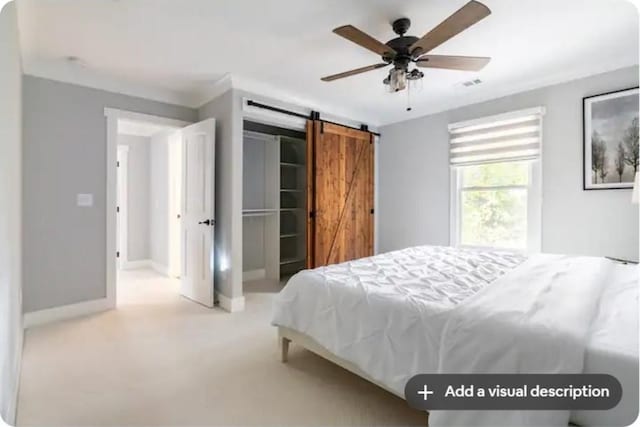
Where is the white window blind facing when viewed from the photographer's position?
facing the viewer and to the left of the viewer

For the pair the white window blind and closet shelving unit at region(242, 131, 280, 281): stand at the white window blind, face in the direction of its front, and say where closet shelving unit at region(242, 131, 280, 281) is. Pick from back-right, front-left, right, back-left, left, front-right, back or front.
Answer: front-right

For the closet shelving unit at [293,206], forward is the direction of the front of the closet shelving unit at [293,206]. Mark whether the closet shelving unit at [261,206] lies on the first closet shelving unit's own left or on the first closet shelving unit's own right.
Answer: on the first closet shelving unit's own right

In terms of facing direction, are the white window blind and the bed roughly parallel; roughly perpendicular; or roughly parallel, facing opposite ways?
roughly perpendicular

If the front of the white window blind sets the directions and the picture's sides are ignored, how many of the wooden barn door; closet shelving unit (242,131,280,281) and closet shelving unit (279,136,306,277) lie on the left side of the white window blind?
0

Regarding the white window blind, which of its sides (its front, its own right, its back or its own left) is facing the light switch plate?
front

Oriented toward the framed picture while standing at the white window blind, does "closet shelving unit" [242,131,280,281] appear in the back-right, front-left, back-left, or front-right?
back-right

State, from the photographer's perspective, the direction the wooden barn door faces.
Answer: facing the viewer and to the right of the viewer

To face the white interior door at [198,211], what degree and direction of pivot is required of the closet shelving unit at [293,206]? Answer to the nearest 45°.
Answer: approximately 90° to its right

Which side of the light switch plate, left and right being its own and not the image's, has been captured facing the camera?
front

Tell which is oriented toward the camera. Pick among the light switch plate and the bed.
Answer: the light switch plate

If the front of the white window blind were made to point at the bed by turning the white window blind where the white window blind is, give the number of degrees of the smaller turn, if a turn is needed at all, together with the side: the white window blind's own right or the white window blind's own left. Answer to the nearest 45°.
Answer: approximately 45° to the white window blind's own left

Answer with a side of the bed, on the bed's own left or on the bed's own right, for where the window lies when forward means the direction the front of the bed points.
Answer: on the bed's own right
